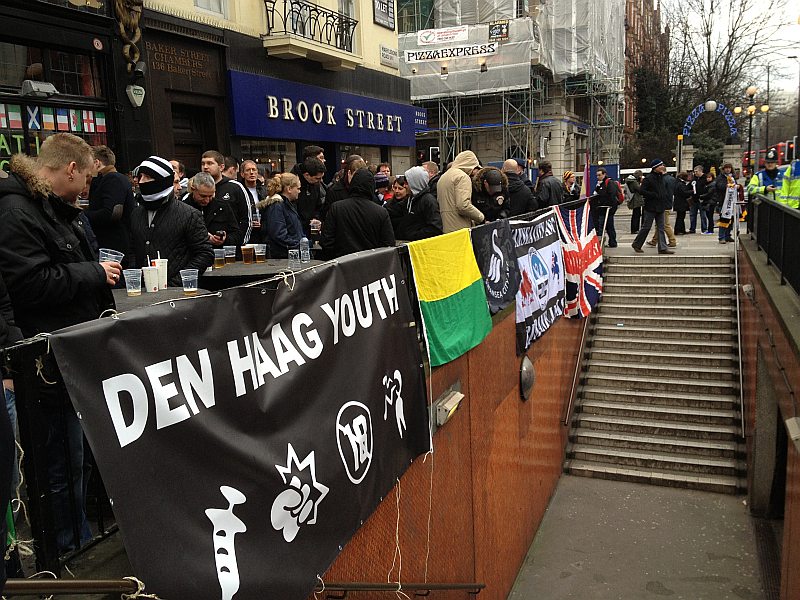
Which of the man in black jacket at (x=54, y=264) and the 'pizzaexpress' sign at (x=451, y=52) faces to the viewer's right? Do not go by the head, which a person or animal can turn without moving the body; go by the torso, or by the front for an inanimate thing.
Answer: the man in black jacket

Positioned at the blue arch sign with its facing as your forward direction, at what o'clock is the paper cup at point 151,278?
The paper cup is roughly at 12 o'clock from the blue arch sign.

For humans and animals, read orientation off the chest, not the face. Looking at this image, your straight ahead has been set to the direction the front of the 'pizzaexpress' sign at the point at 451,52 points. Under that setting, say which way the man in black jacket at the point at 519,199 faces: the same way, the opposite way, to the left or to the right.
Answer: the opposite way

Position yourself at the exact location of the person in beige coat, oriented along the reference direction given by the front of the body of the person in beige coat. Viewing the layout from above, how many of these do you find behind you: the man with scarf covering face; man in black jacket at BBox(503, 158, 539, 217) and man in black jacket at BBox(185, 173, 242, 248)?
2

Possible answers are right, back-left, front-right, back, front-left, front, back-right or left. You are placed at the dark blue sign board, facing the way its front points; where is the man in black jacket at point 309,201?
front-right

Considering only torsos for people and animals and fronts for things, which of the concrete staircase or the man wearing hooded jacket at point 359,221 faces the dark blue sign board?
the man wearing hooded jacket

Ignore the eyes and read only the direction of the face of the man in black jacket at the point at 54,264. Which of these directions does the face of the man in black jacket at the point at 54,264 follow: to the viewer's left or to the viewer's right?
to the viewer's right

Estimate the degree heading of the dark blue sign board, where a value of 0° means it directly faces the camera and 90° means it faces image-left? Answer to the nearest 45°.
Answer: approximately 315°

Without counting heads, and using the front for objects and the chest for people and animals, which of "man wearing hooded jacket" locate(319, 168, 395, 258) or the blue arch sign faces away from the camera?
the man wearing hooded jacket

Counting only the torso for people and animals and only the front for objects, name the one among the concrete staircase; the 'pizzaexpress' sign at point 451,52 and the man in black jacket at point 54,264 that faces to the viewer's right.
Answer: the man in black jacket

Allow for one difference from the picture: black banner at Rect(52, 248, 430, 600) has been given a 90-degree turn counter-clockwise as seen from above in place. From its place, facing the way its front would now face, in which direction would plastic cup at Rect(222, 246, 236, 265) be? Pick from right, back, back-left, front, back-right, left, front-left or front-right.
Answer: front-left

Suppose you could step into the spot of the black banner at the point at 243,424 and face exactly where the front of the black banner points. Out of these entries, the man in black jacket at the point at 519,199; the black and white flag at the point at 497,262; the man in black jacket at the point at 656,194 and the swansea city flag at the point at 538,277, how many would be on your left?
4

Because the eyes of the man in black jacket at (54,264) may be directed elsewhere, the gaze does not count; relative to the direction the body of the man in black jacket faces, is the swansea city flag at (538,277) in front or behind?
in front

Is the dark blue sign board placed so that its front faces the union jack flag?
yes

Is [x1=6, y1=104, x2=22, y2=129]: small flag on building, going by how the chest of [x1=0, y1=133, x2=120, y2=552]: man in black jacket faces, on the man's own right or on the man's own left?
on the man's own left
